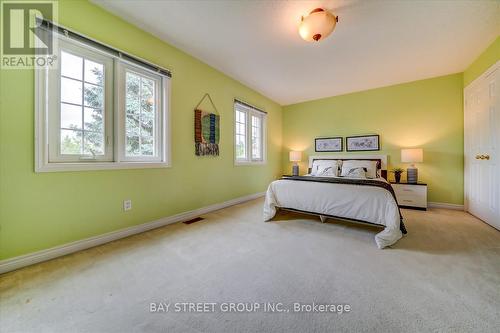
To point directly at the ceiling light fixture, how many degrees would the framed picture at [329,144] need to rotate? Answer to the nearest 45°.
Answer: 0° — it already faces it

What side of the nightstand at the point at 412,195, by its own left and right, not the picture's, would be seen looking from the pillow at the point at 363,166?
right

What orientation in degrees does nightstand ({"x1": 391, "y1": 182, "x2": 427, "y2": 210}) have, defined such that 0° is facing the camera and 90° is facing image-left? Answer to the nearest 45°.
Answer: approximately 0°

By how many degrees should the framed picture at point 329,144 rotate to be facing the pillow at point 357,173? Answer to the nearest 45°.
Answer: approximately 45° to its left

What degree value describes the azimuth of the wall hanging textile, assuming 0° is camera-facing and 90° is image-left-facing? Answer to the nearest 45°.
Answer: approximately 315°

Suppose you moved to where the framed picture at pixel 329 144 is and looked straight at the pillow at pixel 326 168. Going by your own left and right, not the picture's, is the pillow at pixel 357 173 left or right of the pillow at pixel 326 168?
left

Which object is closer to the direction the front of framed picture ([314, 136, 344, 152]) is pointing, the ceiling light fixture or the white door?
the ceiling light fixture

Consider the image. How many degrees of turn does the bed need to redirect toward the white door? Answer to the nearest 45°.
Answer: approximately 135° to its left

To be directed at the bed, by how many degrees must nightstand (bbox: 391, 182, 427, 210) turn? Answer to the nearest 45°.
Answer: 0° — it already faces it

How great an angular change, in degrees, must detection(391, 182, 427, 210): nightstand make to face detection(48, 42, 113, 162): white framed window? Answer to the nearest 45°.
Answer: approximately 45° to its right
